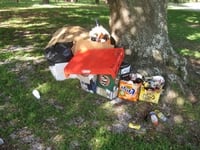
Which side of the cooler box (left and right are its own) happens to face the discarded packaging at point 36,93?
right

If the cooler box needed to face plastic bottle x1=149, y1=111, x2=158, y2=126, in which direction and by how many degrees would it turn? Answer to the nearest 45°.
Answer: approximately 45° to its left

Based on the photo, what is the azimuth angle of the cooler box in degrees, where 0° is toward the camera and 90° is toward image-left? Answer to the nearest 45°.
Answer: approximately 0°

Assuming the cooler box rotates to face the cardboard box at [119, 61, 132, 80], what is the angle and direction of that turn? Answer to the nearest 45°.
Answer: approximately 90° to its left

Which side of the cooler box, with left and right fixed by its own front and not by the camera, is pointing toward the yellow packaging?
left

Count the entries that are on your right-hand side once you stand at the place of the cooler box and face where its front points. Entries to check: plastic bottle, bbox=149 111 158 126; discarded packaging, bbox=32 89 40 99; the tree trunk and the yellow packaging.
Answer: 1

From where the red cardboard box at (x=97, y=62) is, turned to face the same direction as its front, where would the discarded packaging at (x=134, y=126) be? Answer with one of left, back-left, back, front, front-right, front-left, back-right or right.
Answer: front-left
